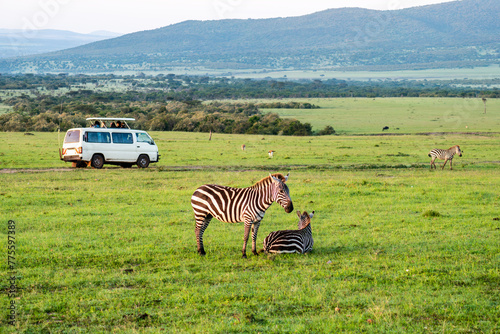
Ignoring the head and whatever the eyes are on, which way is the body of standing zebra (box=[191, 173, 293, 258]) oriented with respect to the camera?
to the viewer's right

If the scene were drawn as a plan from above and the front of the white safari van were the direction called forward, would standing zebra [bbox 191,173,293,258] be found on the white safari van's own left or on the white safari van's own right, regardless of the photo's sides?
on the white safari van's own right

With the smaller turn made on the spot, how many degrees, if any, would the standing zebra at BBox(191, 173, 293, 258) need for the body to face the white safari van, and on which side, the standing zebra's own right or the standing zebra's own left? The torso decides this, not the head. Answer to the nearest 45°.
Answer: approximately 90° to the standing zebra's own left

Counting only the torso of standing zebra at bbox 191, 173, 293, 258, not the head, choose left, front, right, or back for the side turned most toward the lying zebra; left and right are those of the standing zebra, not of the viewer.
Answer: front

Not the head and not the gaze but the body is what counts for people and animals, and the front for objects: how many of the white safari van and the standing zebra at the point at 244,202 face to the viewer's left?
0

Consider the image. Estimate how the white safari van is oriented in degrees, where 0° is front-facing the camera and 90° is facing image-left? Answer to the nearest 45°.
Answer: approximately 225°
